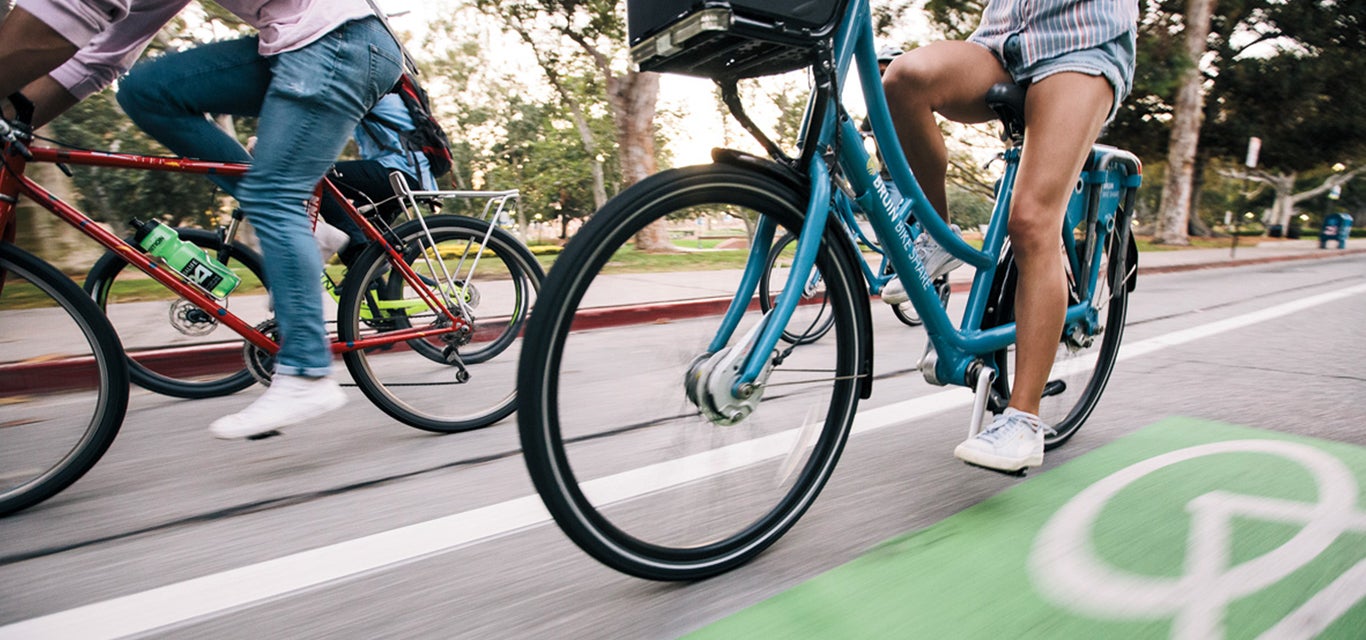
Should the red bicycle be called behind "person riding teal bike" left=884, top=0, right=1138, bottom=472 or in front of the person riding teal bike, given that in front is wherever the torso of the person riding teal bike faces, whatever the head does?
in front

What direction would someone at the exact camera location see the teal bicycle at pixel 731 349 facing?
facing the viewer and to the left of the viewer

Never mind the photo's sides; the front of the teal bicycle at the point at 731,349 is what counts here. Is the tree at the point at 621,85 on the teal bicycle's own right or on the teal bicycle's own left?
on the teal bicycle's own right

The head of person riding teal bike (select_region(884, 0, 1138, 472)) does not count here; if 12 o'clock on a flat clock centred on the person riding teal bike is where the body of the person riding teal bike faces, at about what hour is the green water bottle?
The green water bottle is roughly at 1 o'clock from the person riding teal bike.

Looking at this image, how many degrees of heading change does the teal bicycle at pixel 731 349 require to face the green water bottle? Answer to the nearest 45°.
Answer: approximately 45° to its right

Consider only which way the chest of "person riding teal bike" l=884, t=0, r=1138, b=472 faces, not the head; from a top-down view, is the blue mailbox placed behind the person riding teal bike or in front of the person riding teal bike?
behind

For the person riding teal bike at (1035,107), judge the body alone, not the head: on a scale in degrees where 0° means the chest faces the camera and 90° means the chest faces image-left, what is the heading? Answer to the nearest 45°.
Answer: approximately 45°

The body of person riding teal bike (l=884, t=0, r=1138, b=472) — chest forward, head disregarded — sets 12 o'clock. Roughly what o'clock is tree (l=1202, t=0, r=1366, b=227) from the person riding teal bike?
The tree is roughly at 5 o'clock from the person riding teal bike.

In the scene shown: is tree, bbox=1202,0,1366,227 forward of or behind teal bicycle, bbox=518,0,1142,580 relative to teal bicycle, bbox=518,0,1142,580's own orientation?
behind
